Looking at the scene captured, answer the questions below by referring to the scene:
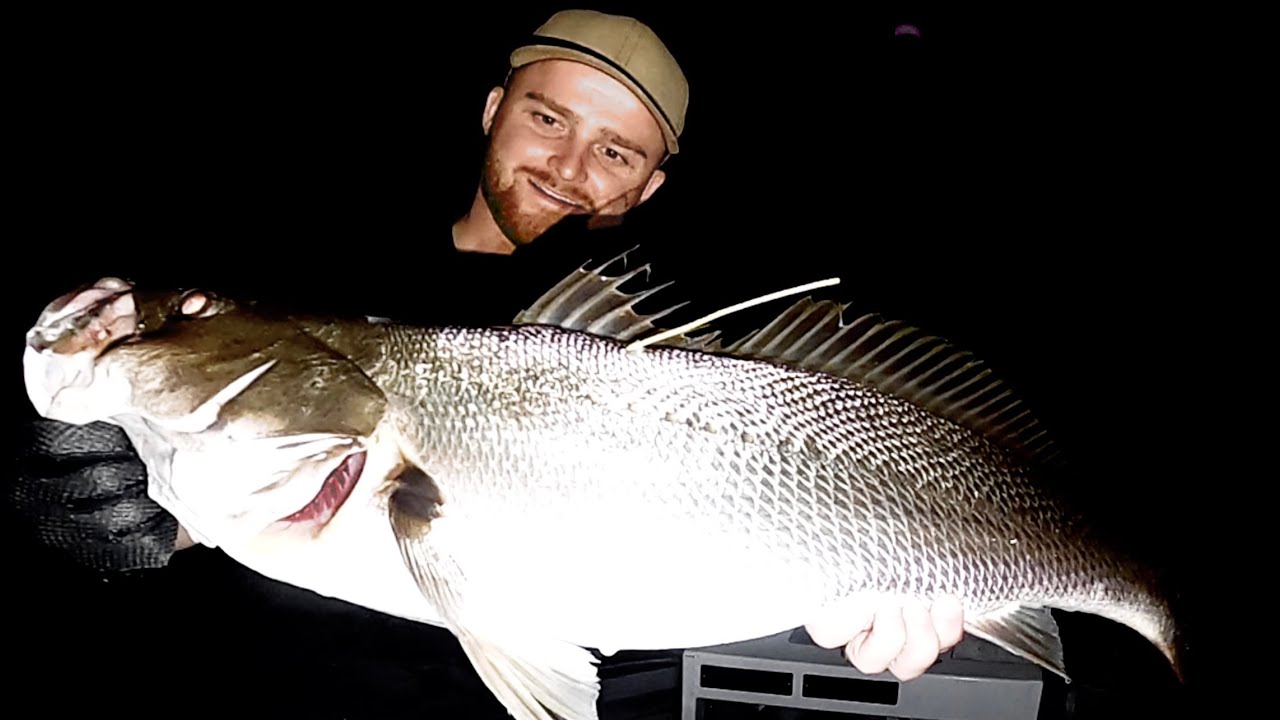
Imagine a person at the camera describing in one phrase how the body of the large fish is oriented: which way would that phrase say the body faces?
to the viewer's left

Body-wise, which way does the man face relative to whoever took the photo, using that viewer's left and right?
facing the viewer

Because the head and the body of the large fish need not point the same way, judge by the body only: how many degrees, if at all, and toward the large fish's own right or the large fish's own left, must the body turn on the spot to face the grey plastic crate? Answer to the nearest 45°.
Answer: approximately 135° to the large fish's own right
